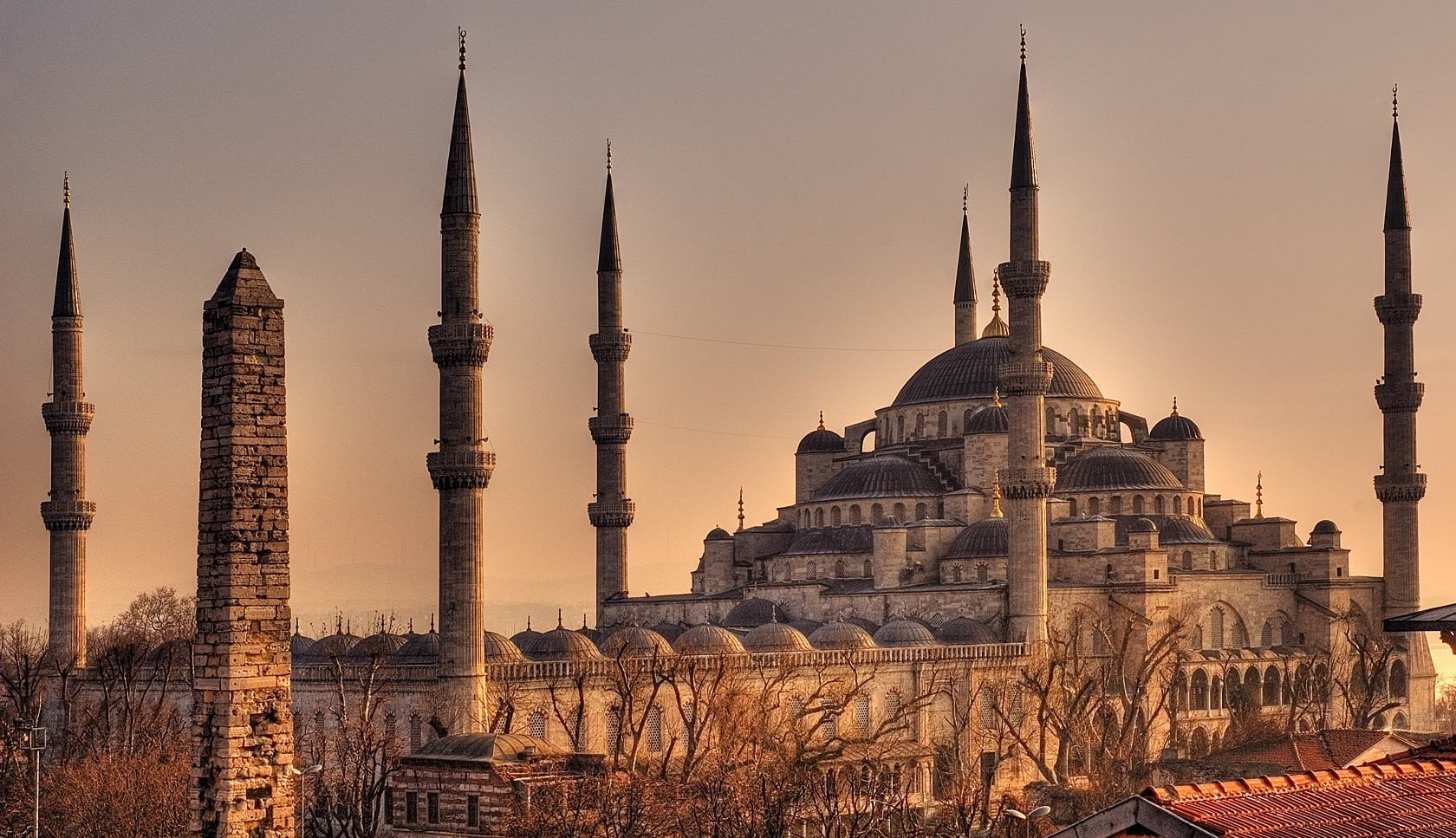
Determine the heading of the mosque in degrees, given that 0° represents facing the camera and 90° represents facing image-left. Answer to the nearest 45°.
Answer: approximately 45°
